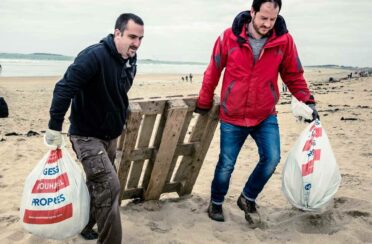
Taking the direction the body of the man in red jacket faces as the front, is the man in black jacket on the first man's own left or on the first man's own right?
on the first man's own right

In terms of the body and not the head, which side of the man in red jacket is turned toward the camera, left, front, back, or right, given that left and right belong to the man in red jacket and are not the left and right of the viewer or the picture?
front

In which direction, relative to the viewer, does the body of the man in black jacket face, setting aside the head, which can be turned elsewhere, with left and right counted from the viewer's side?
facing the viewer and to the right of the viewer

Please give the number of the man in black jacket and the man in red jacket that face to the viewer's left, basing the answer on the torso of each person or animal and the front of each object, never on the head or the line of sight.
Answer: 0

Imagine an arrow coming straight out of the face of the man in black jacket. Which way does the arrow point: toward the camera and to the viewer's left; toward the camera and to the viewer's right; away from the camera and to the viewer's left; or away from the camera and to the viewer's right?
toward the camera and to the viewer's right
